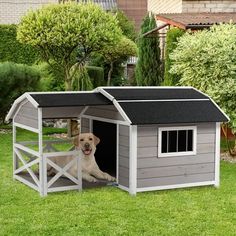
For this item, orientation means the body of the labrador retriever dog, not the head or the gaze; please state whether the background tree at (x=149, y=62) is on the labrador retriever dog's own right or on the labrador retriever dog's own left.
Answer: on the labrador retriever dog's own left

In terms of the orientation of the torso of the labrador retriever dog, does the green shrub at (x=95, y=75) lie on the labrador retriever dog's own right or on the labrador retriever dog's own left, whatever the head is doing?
on the labrador retriever dog's own left

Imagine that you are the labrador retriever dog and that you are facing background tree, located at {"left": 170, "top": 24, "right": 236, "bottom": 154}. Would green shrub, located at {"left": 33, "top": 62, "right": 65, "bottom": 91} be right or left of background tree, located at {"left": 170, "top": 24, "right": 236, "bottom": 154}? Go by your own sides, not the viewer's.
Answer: left

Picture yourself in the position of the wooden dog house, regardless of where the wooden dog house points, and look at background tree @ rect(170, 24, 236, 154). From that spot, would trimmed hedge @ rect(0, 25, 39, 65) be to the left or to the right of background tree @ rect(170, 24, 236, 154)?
left

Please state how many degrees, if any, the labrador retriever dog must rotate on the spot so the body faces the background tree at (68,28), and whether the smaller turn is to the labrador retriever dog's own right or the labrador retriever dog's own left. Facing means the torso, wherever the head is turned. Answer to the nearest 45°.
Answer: approximately 135° to the labrador retriever dog's own left

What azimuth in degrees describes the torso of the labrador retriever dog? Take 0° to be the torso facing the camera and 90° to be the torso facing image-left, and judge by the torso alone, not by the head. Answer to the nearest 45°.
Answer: approximately 315°

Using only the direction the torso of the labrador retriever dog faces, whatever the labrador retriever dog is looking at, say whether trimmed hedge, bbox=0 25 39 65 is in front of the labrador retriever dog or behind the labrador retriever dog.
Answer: behind
